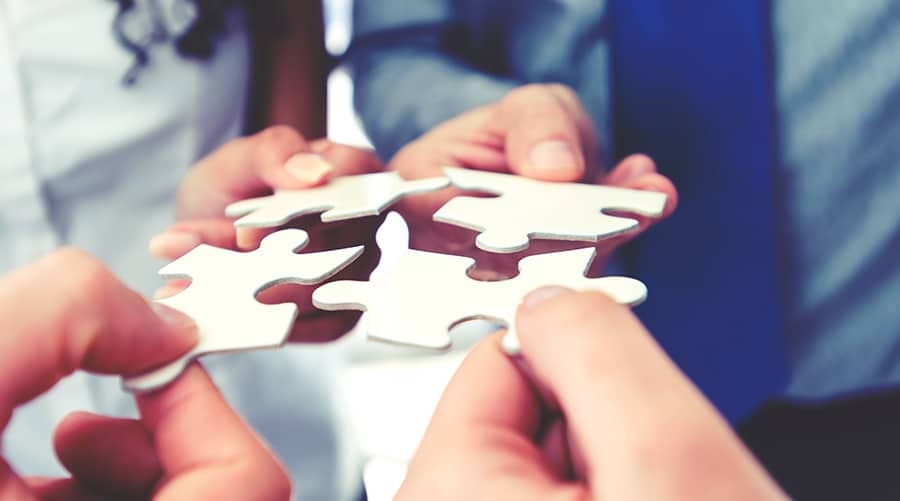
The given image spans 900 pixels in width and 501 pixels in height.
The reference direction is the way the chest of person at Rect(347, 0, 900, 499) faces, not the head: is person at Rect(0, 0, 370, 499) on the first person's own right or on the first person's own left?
on the first person's own right

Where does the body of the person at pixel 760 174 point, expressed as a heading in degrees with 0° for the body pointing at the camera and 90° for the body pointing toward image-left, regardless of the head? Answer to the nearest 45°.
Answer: approximately 0°

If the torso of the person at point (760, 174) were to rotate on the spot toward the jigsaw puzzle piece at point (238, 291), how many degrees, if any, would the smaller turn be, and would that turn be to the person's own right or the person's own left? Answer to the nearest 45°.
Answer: approximately 45° to the person's own right
